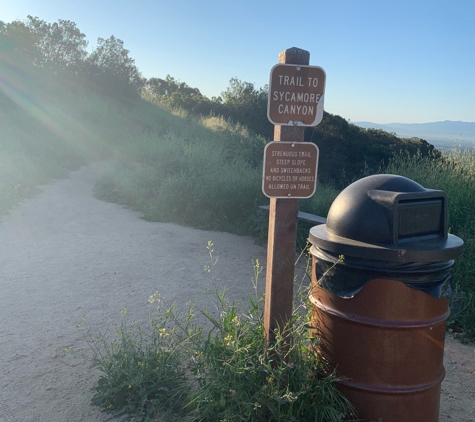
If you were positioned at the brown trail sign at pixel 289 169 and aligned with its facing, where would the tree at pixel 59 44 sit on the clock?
The tree is roughly at 5 o'clock from the brown trail sign.

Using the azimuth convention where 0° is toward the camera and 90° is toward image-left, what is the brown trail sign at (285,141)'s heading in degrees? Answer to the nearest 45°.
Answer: approximately 0°

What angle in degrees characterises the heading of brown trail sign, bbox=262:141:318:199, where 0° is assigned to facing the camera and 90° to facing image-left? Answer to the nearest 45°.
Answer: approximately 0°

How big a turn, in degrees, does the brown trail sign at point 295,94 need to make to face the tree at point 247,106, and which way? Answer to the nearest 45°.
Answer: approximately 180°

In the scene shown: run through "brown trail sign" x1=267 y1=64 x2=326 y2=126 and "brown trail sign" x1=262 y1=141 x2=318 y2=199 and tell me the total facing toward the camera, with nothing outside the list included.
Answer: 2

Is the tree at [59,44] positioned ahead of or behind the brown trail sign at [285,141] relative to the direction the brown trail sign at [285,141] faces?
behind
